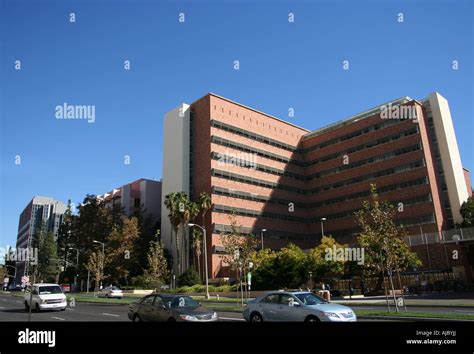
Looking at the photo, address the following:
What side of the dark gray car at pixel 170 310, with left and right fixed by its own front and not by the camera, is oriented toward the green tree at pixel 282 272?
left

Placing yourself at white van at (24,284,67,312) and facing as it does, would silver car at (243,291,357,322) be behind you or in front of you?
in front

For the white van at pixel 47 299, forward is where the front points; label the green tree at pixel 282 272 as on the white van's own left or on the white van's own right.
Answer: on the white van's own left

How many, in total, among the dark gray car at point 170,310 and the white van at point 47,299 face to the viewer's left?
0

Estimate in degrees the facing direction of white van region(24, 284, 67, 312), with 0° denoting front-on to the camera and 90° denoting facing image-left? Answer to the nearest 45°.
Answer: approximately 315°

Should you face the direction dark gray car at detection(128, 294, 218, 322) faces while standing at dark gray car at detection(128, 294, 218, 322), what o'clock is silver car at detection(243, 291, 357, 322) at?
silver car at detection(243, 291, 357, 322) is roughly at 11 o'clock from dark gray car at detection(128, 294, 218, 322).

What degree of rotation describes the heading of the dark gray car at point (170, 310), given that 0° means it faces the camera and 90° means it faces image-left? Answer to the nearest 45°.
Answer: approximately 315°

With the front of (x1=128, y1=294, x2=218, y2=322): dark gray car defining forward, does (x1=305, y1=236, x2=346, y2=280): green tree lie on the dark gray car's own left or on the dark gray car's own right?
on the dark gray car's own left
